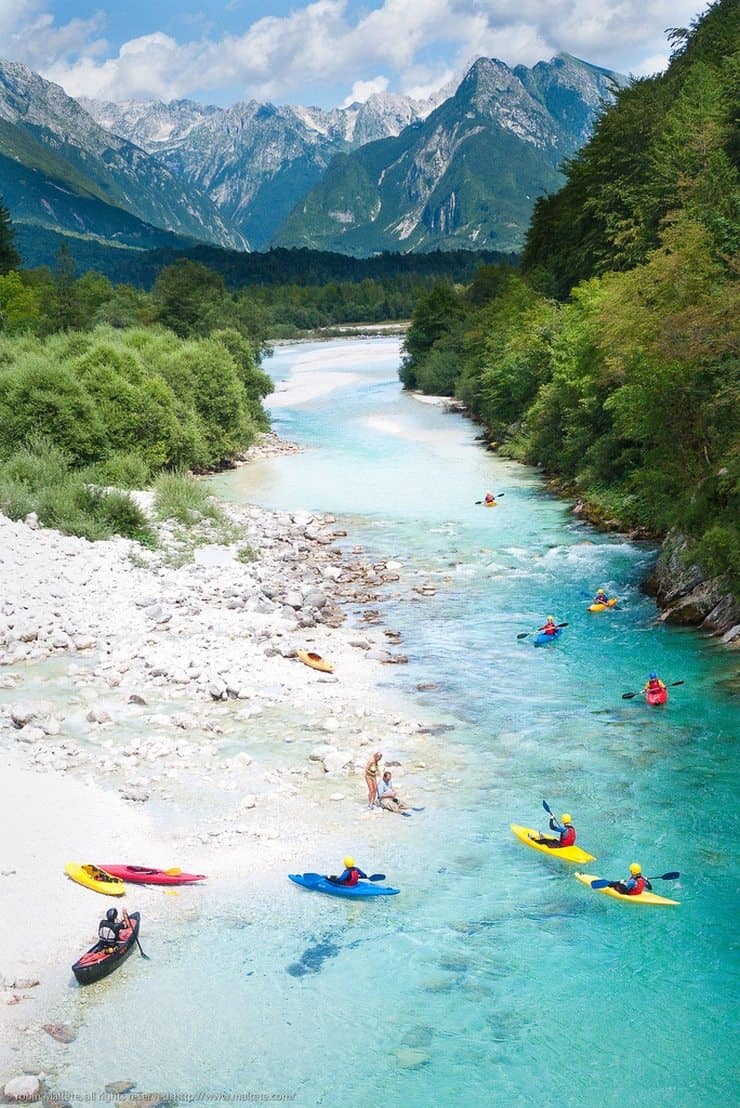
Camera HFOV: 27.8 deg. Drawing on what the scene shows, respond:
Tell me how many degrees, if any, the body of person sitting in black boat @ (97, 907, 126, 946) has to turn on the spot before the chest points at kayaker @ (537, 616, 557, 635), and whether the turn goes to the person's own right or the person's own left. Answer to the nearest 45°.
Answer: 0° — they already face them

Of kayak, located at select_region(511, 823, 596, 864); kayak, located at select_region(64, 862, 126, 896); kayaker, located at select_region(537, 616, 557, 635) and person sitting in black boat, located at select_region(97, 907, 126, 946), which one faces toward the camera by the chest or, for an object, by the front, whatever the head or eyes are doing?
the kayaker

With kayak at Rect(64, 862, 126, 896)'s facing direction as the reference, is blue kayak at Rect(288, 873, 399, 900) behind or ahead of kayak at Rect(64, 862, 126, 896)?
behind

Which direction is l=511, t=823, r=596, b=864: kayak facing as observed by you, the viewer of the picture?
facing away from the viewer and to the left of the viewer

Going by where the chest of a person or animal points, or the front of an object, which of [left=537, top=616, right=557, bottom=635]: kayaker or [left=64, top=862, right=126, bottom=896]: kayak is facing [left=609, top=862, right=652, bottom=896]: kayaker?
[left=537, top=616, right=557, bottom=635]: kayaker

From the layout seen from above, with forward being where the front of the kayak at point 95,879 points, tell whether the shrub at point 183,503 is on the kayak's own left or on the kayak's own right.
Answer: on the kayak's own right

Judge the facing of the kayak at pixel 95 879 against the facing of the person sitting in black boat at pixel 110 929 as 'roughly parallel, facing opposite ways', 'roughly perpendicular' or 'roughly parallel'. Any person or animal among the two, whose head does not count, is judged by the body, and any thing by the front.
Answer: roughly perpendicular

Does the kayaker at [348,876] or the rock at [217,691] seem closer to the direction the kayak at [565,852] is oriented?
the rock

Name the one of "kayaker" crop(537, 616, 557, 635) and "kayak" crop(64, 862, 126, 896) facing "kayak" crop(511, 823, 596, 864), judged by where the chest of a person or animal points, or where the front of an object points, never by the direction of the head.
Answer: the kayaker

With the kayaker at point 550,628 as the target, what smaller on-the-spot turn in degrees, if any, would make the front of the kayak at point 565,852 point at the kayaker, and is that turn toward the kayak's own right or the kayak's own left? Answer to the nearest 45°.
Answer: approximately 45° to the kayak's own right
